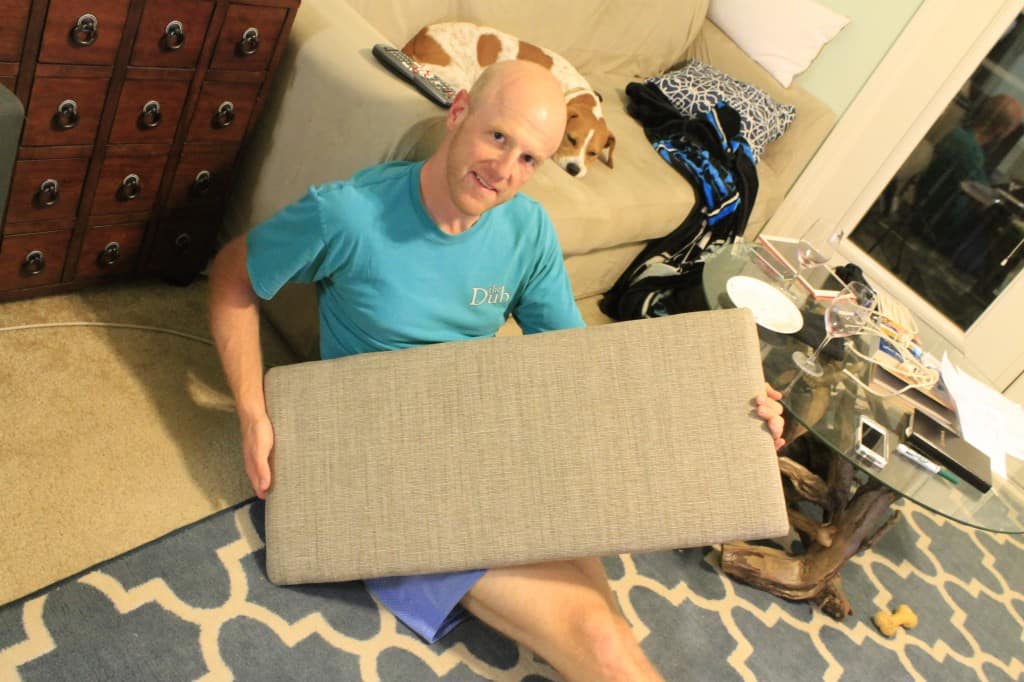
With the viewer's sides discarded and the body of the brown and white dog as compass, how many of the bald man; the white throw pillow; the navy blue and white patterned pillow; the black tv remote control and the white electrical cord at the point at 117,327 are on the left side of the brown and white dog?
2

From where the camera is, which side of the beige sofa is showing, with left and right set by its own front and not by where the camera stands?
front

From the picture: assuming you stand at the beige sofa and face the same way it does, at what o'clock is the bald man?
The bald man is roughly at 12 o'clock from the beige sofa.

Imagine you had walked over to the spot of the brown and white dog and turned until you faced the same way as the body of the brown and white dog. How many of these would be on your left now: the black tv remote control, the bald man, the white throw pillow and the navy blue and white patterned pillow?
2

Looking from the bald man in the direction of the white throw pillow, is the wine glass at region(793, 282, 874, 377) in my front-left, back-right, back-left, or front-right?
front-right

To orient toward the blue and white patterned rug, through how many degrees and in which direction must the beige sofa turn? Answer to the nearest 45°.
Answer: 0° — it already faces it

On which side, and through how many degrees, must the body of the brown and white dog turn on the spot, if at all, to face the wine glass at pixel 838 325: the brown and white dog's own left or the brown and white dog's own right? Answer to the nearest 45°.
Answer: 0° — it already faces it

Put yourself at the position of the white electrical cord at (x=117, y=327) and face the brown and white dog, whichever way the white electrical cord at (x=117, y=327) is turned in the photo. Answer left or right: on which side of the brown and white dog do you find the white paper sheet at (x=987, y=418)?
right

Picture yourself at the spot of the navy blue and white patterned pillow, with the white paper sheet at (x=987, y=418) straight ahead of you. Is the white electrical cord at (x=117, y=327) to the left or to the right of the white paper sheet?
right

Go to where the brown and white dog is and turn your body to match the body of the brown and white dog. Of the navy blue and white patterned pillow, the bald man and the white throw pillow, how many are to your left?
2

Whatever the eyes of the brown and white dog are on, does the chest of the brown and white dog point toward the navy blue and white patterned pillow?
no

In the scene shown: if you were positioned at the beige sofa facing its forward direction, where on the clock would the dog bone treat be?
The dog bone treat is roughly at 10 o'clock from the beige sofa.

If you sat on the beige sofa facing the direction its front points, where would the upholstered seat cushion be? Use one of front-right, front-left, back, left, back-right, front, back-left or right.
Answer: front

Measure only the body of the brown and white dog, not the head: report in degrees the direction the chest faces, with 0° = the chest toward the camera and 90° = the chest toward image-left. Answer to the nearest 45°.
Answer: approximately 315°

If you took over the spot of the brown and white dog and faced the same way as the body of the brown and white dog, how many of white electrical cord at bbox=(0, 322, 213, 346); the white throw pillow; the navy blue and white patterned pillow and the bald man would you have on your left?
2

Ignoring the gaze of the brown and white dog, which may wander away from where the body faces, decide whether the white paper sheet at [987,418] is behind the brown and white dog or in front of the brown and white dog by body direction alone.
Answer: in front

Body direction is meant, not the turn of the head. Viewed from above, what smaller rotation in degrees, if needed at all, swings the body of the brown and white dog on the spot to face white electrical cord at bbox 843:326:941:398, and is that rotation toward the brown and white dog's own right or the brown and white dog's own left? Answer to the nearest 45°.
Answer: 0° — it already faces it

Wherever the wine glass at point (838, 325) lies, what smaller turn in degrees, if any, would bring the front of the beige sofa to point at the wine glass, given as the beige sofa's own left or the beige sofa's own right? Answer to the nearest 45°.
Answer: approximately 45° to the beige sofa's own left
